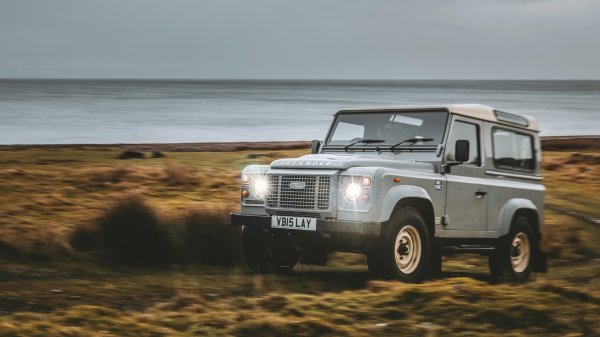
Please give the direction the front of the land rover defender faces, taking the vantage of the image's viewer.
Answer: facing the viewer and to the left of the viewer

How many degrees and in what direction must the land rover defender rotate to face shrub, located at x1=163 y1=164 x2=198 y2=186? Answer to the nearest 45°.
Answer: approximately 90° to its right

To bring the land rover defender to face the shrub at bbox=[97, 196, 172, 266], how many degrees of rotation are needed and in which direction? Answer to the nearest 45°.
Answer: approximately 45° to its right

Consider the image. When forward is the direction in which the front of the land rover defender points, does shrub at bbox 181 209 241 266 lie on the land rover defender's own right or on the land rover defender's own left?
on the land rover defender's own right

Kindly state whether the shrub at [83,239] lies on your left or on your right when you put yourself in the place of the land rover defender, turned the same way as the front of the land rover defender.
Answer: on your right
